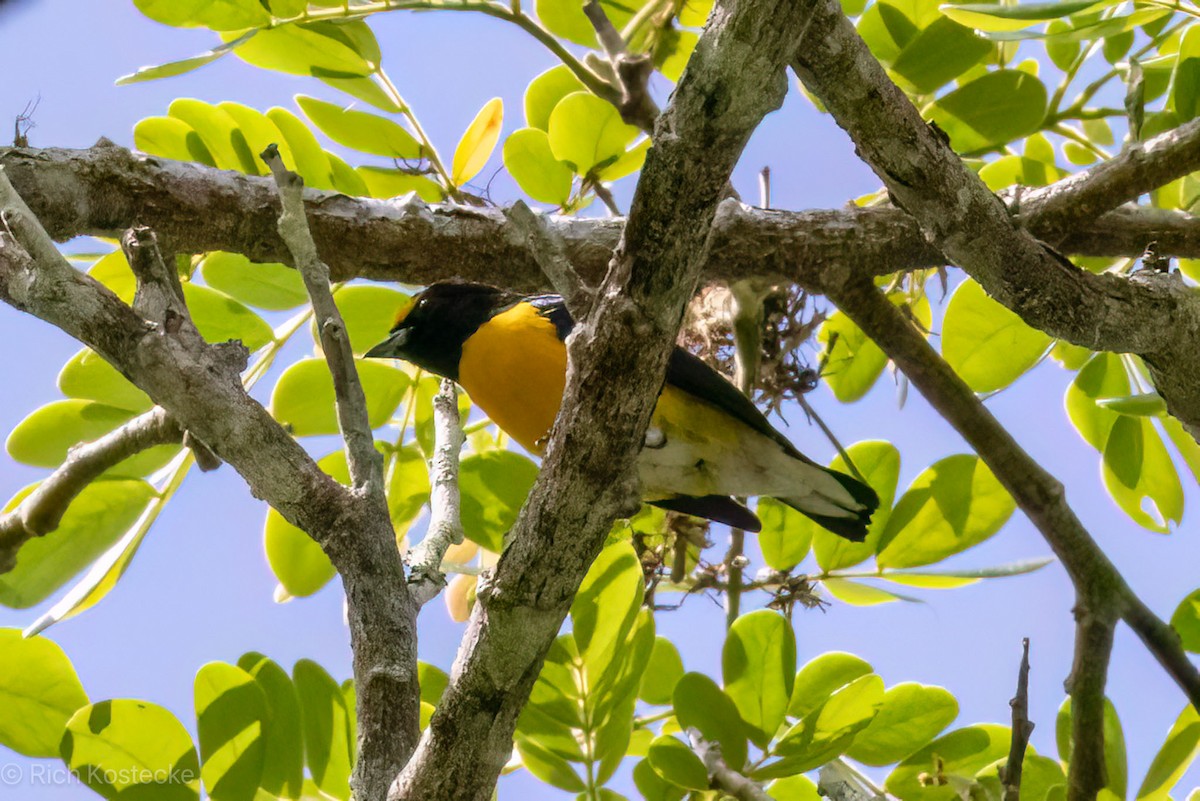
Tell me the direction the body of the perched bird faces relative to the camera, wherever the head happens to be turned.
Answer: to the viewer's left

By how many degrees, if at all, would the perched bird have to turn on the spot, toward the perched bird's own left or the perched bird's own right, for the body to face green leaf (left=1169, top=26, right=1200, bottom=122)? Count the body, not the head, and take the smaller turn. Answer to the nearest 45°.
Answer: approximately 135° to the perched bird's own left

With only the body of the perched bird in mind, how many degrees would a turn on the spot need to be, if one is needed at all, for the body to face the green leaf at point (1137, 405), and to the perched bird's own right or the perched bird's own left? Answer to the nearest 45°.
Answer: approximately 135° to the perched bird's own left

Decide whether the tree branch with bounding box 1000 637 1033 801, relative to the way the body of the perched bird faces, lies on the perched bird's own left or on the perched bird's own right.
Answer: on the perched bird's own left
